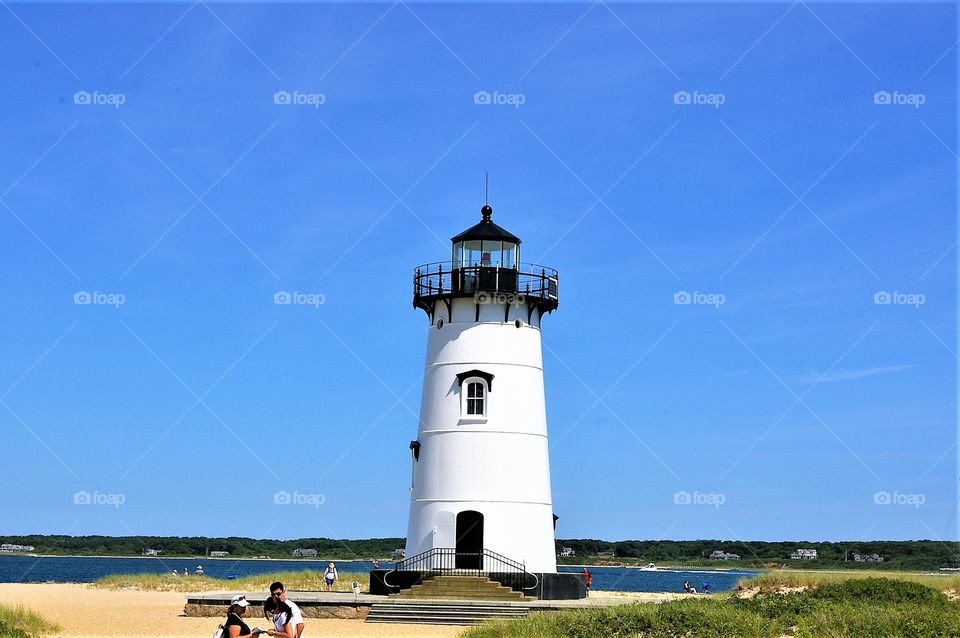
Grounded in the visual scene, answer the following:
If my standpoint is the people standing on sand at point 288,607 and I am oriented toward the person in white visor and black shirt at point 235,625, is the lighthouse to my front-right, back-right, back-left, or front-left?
back-right

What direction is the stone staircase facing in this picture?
toward the camera

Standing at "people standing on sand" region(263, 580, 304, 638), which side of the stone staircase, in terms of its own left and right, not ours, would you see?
front

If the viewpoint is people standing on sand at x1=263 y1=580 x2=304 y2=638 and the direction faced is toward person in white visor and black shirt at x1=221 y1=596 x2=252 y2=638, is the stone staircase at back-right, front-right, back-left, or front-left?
back-right

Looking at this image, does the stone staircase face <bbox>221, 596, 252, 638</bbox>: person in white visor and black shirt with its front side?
yes
